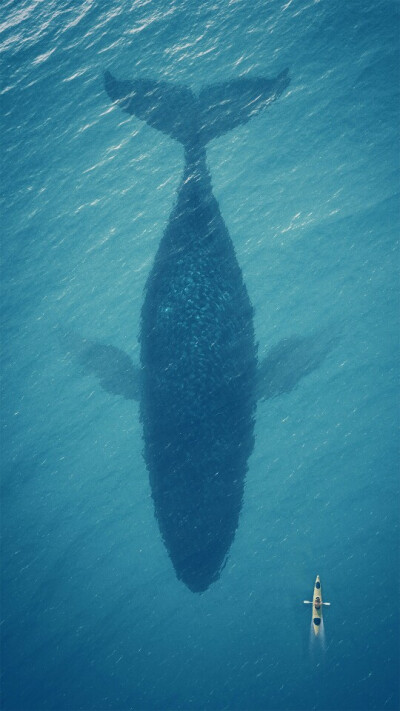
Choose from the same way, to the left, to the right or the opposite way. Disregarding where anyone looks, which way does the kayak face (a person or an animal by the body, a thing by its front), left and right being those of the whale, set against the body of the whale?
the opposite way

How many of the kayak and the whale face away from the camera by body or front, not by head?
1

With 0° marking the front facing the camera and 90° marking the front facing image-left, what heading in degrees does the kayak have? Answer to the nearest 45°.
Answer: approximately 180°

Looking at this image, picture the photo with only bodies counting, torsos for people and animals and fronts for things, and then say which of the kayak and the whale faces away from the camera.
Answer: the kayak
